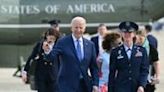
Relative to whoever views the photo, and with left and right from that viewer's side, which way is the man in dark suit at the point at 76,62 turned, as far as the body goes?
facing the viewer

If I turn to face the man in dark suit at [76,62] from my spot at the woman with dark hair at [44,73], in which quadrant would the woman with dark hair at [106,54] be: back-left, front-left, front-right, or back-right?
front-left

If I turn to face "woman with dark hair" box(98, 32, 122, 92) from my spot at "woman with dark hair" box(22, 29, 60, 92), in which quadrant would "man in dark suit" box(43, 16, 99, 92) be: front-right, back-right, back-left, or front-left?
front-right
